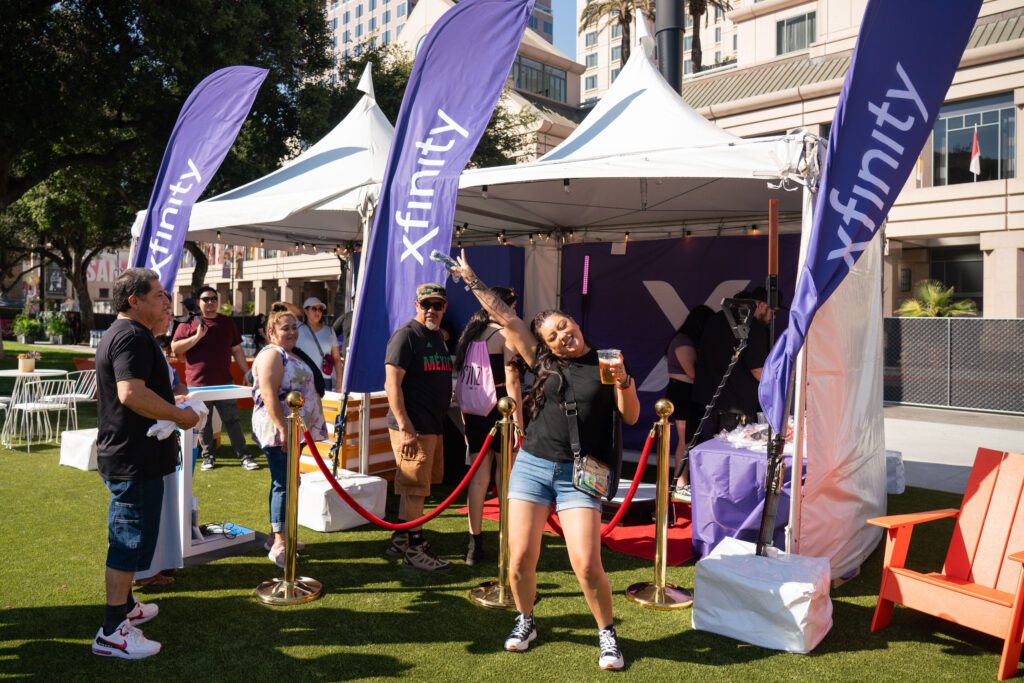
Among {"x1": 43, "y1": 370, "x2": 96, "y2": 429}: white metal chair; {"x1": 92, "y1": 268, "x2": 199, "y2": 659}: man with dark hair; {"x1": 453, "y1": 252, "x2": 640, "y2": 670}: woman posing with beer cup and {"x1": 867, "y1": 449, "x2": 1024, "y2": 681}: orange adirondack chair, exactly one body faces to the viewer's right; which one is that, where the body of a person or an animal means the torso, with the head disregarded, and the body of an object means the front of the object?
the man with dark hair

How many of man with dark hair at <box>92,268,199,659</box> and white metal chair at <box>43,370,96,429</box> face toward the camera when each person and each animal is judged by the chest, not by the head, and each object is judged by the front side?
0

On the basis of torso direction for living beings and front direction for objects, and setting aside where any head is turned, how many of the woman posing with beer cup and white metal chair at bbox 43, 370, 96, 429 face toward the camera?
1

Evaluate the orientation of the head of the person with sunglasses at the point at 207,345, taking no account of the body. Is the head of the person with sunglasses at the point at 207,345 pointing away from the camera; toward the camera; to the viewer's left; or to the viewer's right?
toward the camera

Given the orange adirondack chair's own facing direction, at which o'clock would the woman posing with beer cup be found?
The woman posing with beer cup is roughly at 12 o'clock from the orange adirondack chair.

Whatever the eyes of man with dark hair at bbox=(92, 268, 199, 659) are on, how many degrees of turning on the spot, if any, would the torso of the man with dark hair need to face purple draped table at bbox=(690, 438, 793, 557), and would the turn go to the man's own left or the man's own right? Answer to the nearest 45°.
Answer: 0° — they already face it

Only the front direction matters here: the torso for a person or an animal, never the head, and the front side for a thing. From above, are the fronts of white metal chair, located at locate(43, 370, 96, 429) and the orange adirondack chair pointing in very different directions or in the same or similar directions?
same or similar directions

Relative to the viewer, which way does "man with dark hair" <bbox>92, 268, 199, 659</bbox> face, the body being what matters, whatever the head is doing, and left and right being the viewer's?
facing to the right of the viewer

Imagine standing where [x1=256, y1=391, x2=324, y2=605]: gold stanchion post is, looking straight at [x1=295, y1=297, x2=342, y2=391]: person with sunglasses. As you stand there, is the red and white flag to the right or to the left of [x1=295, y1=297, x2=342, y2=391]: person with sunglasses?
right

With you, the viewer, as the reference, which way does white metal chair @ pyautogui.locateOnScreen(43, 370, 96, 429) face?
facing to the left of the viewer

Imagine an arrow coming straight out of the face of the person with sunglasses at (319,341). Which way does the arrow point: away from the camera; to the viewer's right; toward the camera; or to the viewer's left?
toward the camera

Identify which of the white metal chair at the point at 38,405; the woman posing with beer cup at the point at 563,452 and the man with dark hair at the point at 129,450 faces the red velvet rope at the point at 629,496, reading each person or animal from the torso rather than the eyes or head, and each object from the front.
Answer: the man with dark hair

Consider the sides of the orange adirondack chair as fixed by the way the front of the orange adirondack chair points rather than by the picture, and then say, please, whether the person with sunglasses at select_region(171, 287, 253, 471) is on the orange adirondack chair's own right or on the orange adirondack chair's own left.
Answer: on the orange adirondack chair's own right
